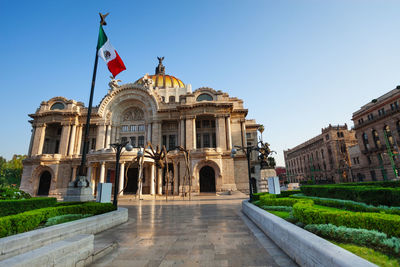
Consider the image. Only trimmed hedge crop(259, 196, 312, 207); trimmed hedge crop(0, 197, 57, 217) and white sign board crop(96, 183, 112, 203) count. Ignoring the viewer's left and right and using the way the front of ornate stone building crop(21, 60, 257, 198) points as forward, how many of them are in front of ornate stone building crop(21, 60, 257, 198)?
3

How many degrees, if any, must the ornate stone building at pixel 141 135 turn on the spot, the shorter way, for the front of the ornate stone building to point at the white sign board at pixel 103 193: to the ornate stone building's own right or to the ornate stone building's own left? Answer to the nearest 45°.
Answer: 0° — it already faces it

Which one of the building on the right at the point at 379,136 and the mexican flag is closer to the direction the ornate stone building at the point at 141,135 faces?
the mexican flag

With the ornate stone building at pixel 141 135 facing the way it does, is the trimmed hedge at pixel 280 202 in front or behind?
in front

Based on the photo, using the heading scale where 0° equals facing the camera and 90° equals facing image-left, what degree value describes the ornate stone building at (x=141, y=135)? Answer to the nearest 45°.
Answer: approximately 0°

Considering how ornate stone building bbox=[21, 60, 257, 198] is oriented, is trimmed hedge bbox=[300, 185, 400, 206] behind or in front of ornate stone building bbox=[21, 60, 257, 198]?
in front

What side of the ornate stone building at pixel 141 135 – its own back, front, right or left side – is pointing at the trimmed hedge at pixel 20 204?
front

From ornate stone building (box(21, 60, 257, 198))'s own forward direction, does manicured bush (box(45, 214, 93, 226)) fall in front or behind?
in front

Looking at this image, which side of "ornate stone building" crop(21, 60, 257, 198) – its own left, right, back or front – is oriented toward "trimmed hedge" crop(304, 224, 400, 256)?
front

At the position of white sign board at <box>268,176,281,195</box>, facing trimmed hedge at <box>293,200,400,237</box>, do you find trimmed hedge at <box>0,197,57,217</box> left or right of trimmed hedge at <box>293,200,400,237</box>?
right

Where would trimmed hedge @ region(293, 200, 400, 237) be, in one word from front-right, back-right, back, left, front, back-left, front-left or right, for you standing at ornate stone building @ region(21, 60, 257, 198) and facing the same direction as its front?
front
